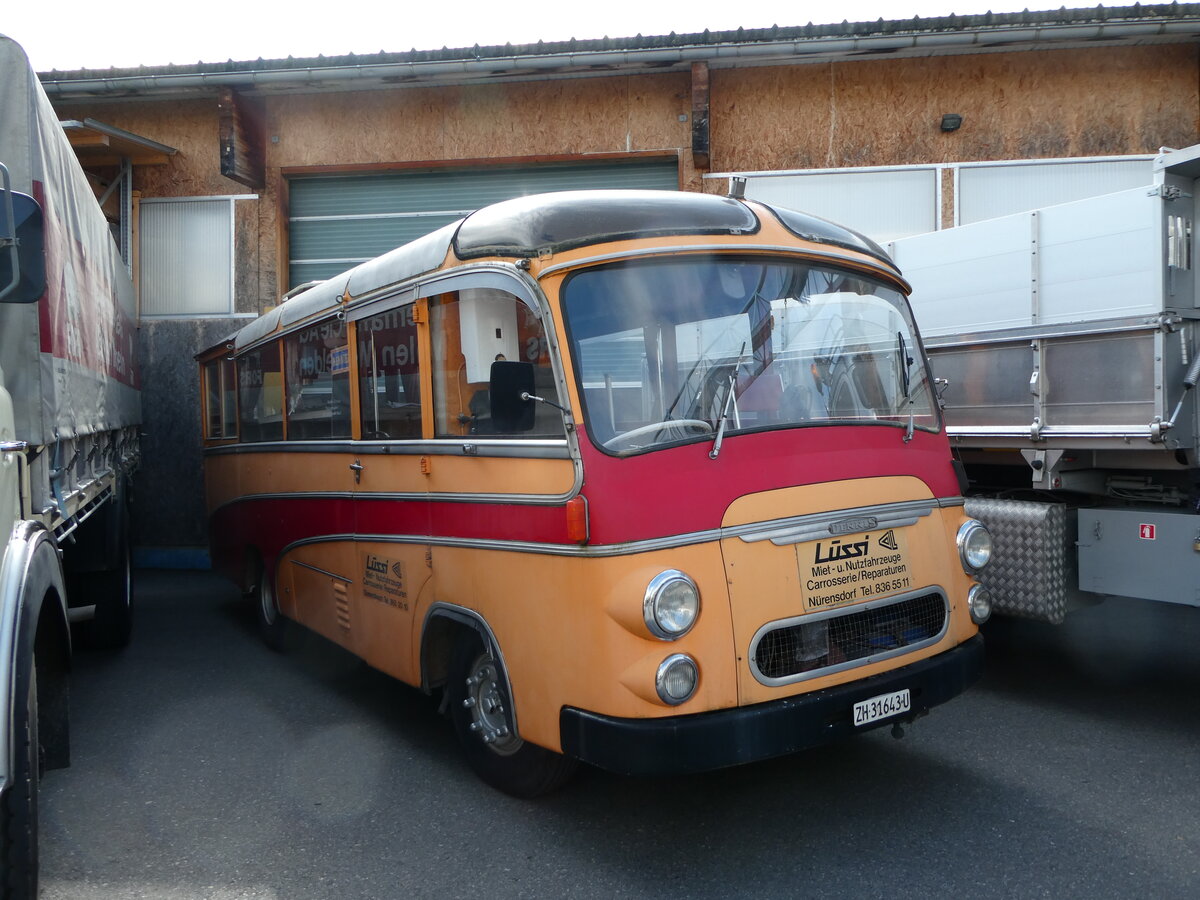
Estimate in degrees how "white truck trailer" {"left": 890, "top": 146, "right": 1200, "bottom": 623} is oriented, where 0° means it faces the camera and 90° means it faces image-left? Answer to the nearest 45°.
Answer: approximately 315°

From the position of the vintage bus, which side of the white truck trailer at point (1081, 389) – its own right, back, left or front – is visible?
right

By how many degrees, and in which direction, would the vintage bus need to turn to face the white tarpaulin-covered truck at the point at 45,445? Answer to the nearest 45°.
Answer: approximately 135° to its right

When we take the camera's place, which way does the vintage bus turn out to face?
facing the viewer and to the right of the viewer

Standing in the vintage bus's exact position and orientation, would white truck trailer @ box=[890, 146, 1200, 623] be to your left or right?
on your left

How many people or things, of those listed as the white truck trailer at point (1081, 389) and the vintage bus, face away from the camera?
0

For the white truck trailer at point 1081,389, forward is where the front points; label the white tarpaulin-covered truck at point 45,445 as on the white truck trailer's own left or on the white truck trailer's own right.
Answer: on the white truck trailer's own right
